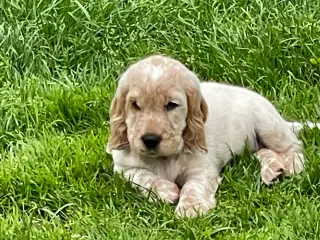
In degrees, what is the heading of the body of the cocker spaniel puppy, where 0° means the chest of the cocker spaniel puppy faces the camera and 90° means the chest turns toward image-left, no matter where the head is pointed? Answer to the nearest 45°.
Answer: approximately 45°
